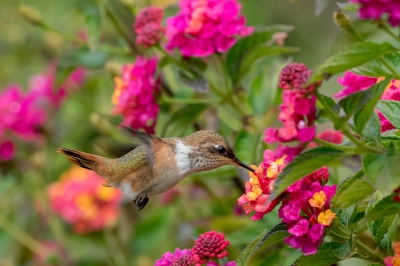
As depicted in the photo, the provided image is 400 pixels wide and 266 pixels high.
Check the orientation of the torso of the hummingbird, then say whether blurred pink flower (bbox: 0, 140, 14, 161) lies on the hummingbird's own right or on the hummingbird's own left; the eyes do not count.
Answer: on the hummingbird's own left

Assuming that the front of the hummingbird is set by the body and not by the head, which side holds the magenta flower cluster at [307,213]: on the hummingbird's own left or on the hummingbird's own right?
on the hummingbird's own right

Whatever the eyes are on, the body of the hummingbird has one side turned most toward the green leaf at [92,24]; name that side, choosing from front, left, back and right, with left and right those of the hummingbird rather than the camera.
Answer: left

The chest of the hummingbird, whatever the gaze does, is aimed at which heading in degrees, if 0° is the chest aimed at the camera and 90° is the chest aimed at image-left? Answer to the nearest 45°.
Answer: approximately 270°

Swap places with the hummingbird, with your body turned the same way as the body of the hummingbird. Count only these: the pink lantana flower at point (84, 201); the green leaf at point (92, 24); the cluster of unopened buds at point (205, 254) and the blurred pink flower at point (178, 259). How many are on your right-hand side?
2

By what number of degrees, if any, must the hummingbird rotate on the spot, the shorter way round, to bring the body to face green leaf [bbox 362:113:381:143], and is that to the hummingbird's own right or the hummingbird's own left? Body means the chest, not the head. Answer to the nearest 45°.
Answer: approximately 45° to the hummingbird's own right

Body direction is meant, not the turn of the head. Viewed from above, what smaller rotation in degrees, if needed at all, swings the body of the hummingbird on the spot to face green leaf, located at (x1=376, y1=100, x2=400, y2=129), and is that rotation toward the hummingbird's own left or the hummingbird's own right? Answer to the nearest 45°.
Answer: approximately 45° to the hummingbird's own right

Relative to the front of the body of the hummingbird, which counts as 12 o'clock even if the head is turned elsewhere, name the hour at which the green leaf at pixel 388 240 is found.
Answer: The green leaf is roughly at 12 o'clock from the hummingbird.

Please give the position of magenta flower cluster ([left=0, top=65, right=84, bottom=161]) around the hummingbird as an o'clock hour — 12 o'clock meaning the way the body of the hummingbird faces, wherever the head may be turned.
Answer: The magenta flower cluster is roughly at 8 o'clock from the hummingbird.

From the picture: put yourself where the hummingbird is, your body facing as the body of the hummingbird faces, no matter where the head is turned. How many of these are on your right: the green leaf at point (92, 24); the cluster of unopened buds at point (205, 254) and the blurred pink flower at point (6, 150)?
1
